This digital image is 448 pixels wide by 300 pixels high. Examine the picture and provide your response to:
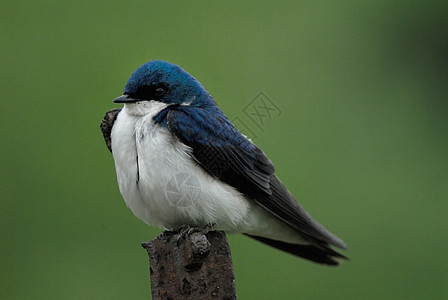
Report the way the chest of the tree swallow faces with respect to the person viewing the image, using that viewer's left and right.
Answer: facing the viewer and to the left of the viewer
